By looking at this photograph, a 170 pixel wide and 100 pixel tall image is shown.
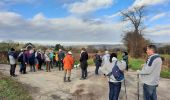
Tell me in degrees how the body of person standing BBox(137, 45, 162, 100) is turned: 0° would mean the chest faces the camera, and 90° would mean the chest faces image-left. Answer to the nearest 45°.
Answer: approximately 90°

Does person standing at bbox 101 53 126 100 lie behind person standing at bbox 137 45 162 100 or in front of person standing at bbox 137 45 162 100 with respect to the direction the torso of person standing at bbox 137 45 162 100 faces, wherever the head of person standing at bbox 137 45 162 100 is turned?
in front
